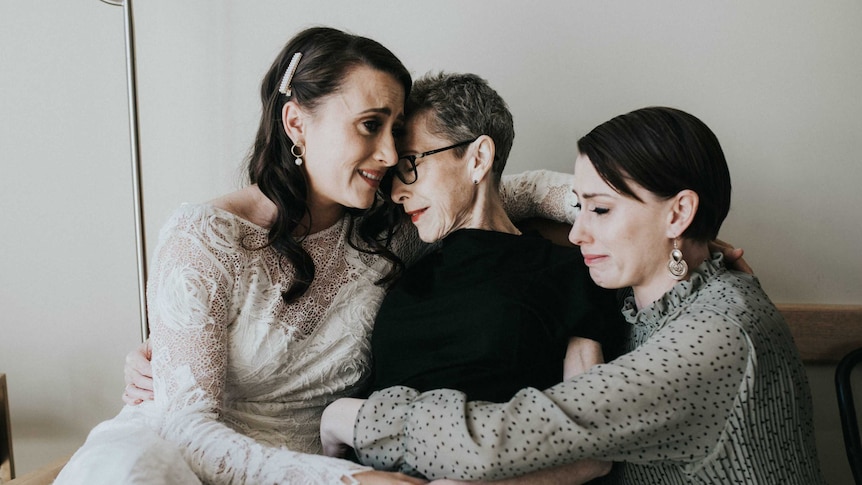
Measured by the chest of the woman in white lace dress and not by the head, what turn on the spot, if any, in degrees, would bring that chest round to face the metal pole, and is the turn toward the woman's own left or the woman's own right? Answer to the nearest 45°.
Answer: approximately 180°

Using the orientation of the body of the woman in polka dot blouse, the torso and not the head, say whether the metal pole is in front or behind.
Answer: in front

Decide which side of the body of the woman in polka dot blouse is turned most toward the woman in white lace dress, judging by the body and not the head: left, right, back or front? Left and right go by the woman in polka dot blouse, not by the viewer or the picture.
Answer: front

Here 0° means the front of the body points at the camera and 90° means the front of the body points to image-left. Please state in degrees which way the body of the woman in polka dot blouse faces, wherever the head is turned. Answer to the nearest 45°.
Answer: approximately 90°

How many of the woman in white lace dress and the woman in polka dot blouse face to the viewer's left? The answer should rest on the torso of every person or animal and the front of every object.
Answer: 1

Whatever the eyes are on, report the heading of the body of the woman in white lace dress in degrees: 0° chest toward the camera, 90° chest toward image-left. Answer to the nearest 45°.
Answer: approximately 315°
